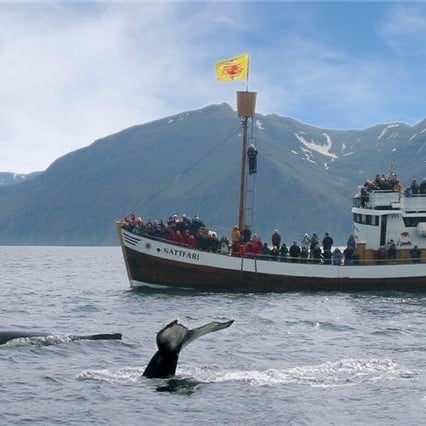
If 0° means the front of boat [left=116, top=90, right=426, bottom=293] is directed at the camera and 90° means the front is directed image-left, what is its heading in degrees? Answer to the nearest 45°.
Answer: approximately 90°
